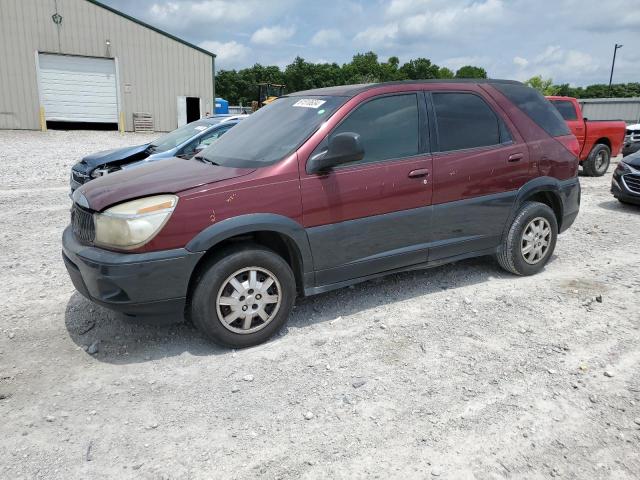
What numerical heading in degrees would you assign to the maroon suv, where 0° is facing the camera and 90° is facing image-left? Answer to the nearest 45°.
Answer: approximately 45°

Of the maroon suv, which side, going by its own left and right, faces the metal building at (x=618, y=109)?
back

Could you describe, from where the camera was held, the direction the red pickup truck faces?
facing the viewer and to the left of the viewer

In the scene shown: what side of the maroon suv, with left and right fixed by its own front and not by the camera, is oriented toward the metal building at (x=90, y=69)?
right

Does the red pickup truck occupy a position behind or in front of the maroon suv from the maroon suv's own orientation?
behind

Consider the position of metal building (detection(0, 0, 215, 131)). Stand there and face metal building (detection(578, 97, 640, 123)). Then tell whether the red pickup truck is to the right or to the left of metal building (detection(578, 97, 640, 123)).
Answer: right

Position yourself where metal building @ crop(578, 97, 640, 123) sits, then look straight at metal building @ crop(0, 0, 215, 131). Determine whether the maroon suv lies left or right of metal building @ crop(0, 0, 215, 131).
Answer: left
